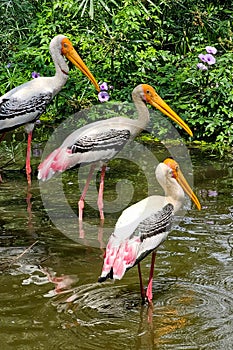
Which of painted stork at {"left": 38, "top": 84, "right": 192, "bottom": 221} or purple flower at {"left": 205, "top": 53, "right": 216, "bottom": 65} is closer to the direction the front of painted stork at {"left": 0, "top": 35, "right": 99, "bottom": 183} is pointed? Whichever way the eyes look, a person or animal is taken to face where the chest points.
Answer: the purple flower

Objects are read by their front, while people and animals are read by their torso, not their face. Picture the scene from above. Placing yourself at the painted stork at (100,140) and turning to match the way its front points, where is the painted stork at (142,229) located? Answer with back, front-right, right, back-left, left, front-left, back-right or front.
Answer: right

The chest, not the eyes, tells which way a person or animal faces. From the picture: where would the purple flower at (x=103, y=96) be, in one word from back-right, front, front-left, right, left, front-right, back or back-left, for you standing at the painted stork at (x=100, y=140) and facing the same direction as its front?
left

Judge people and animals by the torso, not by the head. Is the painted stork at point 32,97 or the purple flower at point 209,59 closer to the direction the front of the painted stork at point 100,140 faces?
the purple flower

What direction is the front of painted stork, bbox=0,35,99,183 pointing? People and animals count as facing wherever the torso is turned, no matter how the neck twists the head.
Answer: to the viewer's right

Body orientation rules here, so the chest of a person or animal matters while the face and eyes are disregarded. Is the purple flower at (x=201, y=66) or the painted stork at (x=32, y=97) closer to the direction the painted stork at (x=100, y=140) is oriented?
the purple flower

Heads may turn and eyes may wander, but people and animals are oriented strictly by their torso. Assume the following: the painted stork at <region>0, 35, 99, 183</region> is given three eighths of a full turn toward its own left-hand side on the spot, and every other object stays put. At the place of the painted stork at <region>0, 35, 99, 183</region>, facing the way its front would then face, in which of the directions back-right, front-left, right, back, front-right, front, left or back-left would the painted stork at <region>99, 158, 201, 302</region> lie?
back-left

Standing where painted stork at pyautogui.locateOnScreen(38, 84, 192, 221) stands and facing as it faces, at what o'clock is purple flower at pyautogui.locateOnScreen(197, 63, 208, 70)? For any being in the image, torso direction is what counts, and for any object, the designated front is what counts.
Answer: The purple flower is roughly at 10 o'clock from the painted stork.

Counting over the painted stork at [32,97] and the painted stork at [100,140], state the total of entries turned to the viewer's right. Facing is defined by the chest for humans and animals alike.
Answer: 2

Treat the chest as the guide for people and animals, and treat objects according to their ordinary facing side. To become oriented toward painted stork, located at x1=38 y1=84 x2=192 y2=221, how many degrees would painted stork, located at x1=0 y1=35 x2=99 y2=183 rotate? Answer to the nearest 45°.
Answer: approximately 90° to its right

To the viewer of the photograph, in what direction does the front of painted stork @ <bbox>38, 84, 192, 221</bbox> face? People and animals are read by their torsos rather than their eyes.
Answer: facing to the right of the viewer
